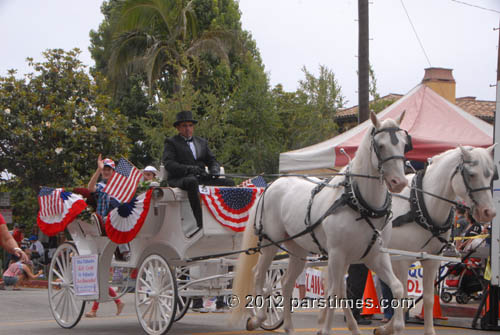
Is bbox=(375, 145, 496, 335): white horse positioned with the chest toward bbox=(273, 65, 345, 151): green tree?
no

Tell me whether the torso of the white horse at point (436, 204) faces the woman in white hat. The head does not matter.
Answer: no

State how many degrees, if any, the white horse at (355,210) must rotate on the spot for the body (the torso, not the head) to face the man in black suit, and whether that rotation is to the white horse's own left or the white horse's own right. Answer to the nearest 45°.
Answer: approximately 180°

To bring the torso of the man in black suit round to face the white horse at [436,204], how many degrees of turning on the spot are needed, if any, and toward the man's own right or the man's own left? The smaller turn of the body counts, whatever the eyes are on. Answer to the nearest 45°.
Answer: approximately 45° to the man's own left

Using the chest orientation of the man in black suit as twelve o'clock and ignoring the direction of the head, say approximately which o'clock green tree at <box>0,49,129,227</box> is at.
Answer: The green tree is roughly at 7 o'clock from the man in black suit.

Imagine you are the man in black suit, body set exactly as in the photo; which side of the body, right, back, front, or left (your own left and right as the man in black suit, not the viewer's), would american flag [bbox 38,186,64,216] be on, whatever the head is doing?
back

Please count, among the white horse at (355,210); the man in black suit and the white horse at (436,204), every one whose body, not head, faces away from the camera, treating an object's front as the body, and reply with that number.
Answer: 0

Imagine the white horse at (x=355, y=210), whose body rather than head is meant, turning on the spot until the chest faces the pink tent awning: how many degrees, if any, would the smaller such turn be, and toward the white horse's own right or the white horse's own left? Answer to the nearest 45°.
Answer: approximately 135° to the white horse's own left

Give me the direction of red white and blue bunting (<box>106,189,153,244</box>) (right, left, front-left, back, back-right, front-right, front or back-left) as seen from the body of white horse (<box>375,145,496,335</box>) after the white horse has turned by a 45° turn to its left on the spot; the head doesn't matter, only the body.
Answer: back

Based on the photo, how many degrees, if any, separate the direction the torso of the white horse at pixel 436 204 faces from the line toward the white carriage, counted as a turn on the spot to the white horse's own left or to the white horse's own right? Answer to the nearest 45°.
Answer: approximately 135° to the white horse's own right

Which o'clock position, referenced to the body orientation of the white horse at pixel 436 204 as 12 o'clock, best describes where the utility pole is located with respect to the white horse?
The utility pole is roughly at 7 o'clock from the white horse.

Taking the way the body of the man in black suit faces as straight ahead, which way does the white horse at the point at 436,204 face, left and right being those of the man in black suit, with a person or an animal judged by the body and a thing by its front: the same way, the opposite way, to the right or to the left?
the same way

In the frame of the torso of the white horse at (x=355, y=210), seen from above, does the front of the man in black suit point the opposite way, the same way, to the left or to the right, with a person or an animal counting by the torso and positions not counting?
the same way

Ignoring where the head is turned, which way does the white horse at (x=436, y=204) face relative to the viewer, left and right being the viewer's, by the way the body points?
facing the viewer and to the right of the viewer

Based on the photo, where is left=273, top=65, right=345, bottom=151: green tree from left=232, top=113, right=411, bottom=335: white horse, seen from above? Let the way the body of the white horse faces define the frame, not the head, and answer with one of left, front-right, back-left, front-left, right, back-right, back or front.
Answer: back-left

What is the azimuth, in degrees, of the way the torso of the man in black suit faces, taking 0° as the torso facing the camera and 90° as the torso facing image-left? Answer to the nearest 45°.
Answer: approximately 315°

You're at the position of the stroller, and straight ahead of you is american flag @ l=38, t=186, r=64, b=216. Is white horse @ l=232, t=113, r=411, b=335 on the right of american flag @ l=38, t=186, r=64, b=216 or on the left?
left

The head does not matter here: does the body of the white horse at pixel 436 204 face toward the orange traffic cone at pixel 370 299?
no
